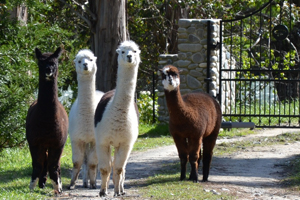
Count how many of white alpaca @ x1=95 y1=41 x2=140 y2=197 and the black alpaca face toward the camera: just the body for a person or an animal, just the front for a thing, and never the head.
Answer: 2

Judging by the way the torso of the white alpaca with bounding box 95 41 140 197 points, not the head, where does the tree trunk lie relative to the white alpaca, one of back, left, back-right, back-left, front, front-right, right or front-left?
back

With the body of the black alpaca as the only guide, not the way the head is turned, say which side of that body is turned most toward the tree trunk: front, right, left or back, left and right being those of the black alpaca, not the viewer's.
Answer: back

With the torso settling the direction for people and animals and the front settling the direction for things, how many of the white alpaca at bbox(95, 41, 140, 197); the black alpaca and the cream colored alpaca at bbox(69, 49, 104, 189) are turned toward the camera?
3

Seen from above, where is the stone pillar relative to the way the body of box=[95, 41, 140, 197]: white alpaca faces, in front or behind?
behind

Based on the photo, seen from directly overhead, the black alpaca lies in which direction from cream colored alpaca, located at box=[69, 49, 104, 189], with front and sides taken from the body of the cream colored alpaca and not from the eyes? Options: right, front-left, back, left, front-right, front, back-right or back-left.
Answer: front-right

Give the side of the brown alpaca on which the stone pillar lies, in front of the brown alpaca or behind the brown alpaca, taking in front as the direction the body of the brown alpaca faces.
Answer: behind

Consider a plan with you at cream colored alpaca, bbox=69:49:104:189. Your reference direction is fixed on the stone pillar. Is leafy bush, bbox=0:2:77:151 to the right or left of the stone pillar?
left
